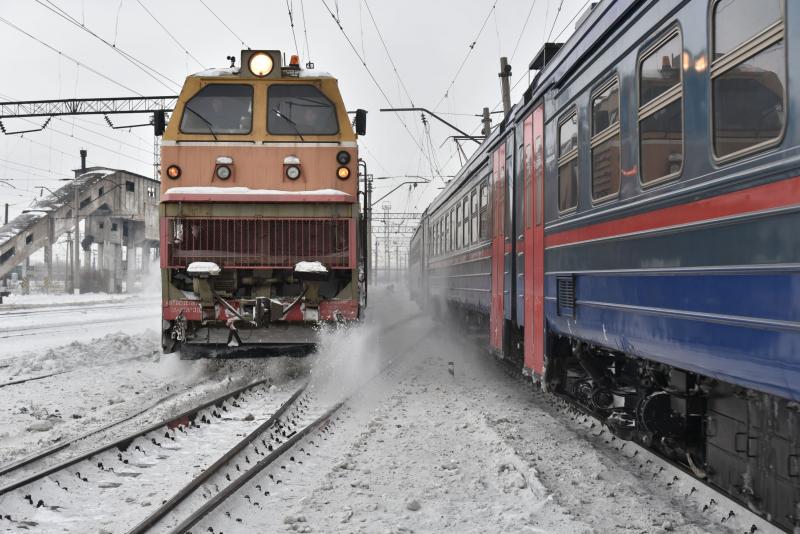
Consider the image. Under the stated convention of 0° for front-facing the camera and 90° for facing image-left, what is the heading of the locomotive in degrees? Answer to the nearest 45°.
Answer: approximately 0°

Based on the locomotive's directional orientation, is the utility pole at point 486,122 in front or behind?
behind

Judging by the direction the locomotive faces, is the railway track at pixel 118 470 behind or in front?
in front

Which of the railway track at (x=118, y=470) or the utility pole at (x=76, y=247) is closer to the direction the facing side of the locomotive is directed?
the railway track

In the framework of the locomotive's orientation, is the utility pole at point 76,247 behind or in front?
behind

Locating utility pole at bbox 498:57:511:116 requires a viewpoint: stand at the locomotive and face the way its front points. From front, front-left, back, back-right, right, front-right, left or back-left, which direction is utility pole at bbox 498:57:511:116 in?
back-left

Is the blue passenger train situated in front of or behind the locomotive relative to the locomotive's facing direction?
in front
